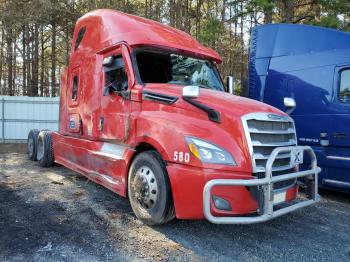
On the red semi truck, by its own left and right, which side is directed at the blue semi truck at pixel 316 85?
left

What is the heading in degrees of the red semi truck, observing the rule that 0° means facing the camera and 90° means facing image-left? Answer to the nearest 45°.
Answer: approximately 315°
